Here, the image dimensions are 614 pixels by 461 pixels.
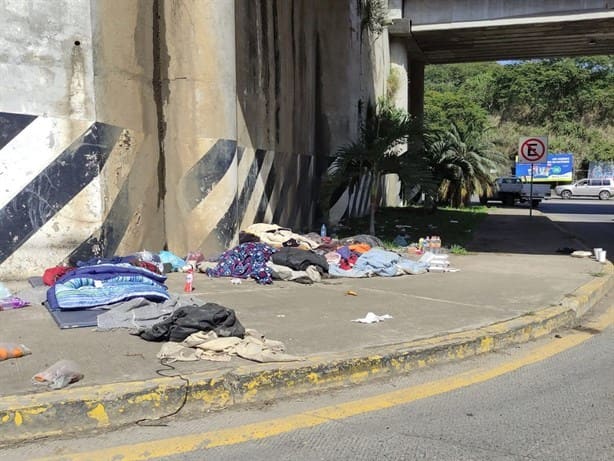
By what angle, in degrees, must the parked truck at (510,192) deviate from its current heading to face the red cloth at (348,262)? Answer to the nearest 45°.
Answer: approximately 90° to its left

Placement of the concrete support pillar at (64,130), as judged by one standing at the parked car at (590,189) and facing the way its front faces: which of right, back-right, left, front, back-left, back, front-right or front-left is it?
left

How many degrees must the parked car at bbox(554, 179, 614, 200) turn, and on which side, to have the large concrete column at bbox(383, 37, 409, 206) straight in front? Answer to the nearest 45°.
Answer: approximately 90° to its left

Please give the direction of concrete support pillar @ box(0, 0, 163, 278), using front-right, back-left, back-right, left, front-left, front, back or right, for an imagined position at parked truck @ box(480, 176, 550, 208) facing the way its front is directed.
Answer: left

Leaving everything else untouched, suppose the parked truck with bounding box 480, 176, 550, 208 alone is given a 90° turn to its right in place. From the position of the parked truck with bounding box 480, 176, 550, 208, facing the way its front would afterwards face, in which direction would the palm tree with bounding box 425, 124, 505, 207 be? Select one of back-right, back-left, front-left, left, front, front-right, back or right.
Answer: left

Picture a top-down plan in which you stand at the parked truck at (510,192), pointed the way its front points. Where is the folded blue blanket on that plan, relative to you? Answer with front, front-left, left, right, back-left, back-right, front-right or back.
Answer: left

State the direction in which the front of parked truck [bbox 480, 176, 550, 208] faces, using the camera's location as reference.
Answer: facing to the left of the viewer

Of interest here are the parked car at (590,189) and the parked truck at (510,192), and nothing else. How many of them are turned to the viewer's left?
2

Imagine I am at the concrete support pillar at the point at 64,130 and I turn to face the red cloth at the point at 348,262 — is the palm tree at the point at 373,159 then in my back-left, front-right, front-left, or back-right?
front-left

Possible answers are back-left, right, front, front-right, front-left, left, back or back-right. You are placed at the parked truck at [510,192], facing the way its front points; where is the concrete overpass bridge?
left

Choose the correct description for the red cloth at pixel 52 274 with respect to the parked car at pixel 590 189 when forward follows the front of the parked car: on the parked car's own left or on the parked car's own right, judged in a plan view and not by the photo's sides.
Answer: on the parked car's own left

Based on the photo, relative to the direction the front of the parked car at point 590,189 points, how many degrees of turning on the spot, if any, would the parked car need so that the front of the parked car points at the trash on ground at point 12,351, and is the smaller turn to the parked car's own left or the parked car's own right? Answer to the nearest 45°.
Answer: approximately 90° to the parked car's own left

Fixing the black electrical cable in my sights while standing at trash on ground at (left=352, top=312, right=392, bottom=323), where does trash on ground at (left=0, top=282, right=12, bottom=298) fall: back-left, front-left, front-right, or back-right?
front-right

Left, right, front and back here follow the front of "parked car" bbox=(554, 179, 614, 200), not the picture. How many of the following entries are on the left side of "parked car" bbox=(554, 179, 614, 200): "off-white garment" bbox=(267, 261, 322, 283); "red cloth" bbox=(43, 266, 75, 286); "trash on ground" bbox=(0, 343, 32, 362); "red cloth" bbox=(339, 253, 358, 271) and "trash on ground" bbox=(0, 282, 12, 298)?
5

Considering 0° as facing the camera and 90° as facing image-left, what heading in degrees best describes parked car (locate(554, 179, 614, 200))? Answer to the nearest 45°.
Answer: approximately 90°

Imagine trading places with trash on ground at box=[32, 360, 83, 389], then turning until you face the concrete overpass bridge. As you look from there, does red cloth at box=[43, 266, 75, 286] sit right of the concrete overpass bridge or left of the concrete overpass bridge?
left

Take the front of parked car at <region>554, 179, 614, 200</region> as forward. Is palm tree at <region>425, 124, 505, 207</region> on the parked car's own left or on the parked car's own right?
on the parked car's own left
